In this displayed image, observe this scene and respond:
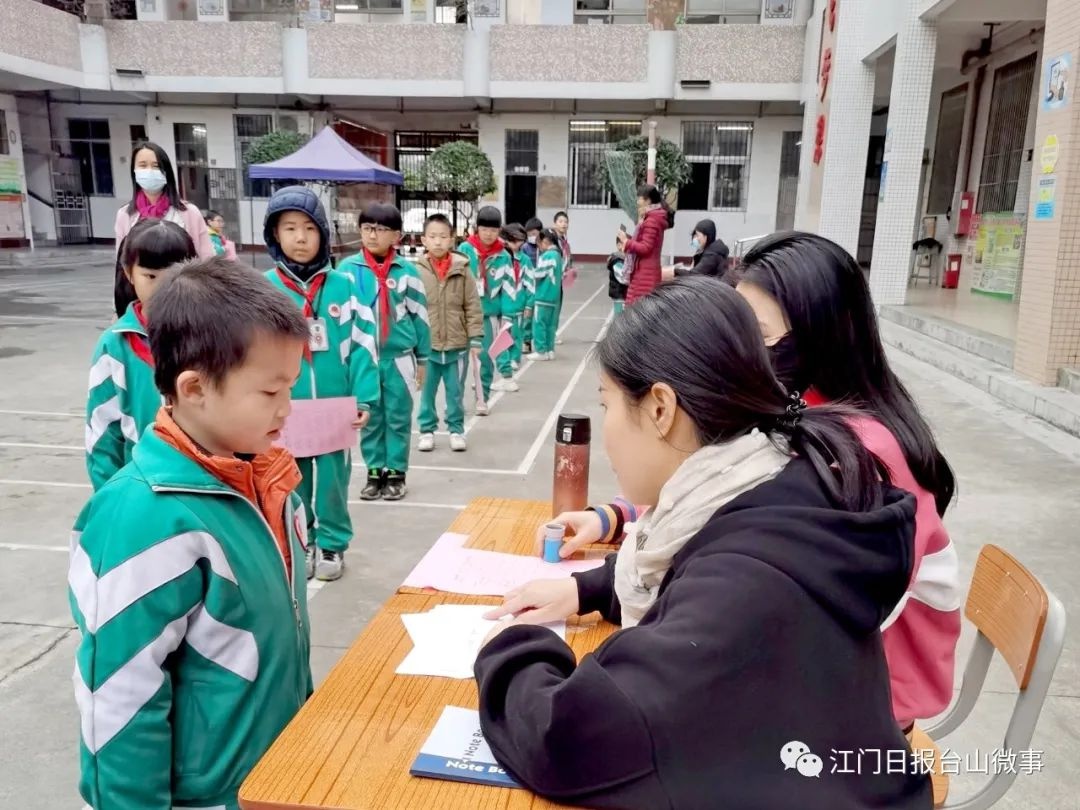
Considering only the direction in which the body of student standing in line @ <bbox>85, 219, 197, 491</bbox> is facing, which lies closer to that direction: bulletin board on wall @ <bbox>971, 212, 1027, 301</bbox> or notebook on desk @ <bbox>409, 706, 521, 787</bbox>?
the notebook on desk

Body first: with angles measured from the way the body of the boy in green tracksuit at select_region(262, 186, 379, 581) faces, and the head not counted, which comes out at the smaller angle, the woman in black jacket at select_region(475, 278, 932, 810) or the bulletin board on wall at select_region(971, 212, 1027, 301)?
the woman in black jacket

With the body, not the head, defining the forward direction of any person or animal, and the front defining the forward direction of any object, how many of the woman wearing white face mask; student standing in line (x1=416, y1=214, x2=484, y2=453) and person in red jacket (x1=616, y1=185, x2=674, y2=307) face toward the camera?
2

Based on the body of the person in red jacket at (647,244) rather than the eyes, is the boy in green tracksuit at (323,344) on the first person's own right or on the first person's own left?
on the first person's own left

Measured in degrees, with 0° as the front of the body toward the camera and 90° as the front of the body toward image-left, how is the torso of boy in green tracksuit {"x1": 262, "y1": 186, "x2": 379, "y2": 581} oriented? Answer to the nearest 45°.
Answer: approximately 0°

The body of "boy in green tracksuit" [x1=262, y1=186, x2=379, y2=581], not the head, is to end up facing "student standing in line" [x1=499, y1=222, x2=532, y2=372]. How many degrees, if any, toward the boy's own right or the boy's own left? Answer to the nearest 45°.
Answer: approximately 180°

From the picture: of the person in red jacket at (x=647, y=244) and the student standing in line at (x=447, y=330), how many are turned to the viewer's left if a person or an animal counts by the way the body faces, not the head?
1

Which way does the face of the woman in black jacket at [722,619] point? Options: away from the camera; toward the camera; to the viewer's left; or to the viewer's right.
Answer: to the viewer's left

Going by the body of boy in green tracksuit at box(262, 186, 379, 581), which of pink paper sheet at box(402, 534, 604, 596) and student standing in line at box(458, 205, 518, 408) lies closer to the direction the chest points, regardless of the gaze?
the pink paper sheet

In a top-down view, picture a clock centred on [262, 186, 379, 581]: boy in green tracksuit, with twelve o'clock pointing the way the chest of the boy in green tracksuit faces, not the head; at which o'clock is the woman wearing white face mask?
The woman wearing white face mask is roughly at 5 o'clock from the boy in green tracksuit.

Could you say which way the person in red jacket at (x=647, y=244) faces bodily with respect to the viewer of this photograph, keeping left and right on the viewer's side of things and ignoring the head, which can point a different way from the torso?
facing to the left of the viewer

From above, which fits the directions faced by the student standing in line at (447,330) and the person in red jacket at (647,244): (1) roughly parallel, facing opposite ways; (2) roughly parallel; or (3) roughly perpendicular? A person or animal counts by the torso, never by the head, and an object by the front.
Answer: roughly perpendicular
